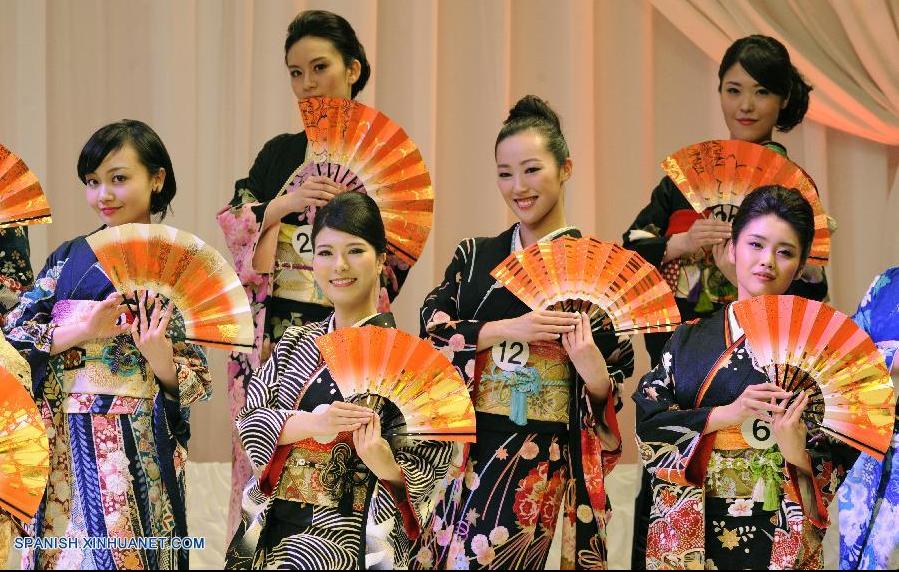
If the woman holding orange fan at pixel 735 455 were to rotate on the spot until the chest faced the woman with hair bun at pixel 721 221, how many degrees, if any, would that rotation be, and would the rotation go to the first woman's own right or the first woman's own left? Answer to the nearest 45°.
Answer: approximately 180°

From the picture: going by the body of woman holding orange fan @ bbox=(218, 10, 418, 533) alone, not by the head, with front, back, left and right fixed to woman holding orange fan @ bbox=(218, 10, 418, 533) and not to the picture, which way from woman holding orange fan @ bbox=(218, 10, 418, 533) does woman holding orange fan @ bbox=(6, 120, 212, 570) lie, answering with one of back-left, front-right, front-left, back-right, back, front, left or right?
front-right

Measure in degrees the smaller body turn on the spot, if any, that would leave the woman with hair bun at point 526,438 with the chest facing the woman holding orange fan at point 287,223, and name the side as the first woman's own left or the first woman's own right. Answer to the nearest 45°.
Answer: approximately 135° to the first woman's own right

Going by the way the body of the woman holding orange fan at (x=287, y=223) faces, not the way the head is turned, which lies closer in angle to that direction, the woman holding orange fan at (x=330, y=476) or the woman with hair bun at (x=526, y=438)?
the woman holding orange fan

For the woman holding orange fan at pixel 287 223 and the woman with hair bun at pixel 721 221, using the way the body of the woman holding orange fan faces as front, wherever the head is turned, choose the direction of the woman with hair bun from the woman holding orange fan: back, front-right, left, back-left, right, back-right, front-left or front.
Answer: left

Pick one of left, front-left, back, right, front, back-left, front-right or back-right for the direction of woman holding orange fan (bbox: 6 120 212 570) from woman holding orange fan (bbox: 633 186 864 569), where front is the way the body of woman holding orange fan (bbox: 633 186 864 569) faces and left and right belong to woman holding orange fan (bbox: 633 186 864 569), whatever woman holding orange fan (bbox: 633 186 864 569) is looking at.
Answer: right

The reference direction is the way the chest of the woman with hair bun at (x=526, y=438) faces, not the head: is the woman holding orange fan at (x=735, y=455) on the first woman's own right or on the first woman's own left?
on the first woman's own left
